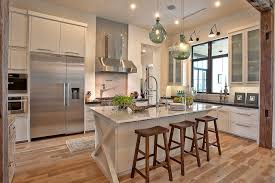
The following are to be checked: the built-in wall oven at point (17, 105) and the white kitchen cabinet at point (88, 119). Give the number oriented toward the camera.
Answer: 2

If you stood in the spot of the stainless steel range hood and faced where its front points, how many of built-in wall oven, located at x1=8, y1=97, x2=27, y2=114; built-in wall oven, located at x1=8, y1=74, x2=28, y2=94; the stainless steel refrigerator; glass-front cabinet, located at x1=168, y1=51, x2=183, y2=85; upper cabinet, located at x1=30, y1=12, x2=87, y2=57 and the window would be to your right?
4

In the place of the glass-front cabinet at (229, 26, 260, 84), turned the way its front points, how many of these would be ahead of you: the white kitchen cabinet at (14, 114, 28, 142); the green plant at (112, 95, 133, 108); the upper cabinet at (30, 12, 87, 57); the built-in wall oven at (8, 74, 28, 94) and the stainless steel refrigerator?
5

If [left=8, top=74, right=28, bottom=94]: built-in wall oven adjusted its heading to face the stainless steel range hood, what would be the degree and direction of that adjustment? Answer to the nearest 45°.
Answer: approximately 90° to its left

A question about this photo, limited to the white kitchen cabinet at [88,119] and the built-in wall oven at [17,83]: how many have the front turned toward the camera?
2

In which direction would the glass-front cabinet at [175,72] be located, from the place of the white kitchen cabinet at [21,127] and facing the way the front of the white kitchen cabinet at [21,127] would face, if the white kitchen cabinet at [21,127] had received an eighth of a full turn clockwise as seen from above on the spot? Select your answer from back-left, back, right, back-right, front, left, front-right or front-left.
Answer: back-left

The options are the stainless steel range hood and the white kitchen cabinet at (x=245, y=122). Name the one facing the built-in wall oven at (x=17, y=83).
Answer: the white kitchen cabinet

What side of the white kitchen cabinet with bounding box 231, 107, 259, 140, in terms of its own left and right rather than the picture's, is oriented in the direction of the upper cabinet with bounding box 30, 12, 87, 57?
front

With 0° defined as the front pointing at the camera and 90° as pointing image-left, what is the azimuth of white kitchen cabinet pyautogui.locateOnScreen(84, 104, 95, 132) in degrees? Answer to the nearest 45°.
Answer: approximately 0°

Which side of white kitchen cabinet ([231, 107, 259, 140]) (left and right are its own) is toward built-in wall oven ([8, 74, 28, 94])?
front

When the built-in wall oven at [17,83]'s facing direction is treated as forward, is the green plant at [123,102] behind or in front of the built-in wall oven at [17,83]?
in front
